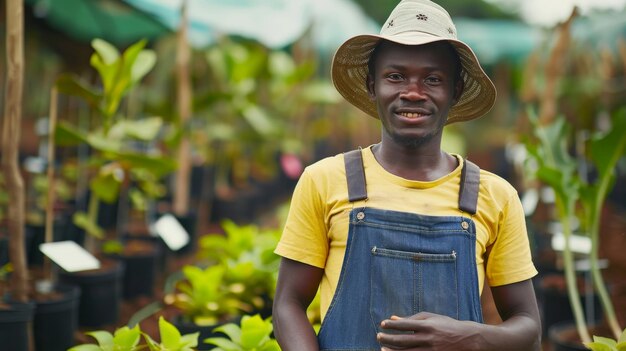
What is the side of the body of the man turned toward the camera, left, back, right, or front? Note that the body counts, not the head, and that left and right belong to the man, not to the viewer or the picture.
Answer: front

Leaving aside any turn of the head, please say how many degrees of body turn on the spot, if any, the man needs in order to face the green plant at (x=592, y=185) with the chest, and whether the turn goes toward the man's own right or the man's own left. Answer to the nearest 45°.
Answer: approximately 135° to the man's own left

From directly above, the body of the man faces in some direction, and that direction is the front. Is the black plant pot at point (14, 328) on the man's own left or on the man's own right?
on the man's own right

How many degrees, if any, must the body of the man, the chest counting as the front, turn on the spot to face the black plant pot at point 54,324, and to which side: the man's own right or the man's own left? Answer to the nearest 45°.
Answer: approximately 135° to the man's own right

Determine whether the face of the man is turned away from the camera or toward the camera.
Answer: toward the camera

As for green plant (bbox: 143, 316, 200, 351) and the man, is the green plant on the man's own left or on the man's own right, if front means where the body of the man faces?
on the man's own right

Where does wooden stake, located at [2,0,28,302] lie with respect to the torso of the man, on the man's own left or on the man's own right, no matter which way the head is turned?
on the man's own right

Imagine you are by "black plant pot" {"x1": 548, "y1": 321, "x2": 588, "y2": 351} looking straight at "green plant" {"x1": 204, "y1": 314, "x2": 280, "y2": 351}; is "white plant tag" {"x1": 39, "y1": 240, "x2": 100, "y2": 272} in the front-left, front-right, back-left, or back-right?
front-right
